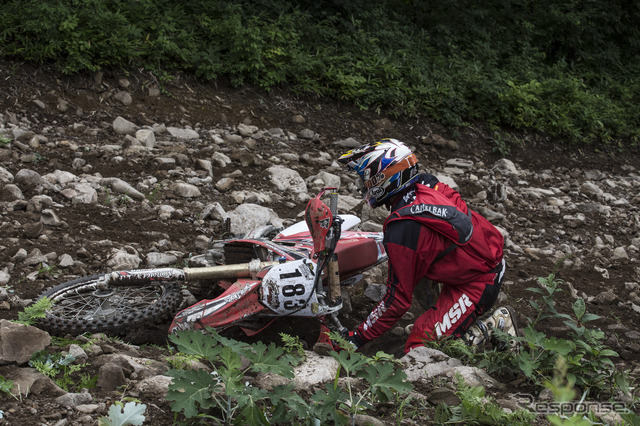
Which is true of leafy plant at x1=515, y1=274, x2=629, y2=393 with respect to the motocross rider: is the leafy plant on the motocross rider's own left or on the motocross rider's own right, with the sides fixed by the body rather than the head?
on the motocross rider's own left

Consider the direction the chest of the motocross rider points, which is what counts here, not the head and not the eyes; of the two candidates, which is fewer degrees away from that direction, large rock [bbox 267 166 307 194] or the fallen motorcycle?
the fallen motorcycle

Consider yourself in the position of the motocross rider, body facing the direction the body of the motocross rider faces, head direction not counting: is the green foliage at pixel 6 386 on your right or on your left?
on your left

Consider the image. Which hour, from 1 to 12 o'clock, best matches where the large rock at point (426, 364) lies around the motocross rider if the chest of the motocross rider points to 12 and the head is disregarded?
The large rock is roughly at 9 o'clock from the motocross rider.

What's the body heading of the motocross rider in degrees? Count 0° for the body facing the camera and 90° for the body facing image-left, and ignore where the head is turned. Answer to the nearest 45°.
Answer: approximately 90°

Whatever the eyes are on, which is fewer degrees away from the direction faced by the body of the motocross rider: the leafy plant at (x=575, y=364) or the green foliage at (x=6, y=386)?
the green foliage

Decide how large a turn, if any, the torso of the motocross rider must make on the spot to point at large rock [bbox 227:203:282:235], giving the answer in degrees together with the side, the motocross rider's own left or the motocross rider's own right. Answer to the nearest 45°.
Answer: approximately 45° to the motocross rider's own right

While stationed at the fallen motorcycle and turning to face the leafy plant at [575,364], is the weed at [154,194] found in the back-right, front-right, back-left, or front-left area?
back-left

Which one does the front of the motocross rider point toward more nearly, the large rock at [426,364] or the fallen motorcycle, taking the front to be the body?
the fallen motorcycle

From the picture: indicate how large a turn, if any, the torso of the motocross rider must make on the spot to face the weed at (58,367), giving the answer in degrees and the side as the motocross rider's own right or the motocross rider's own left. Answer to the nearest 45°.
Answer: approximately 45° to the motocross rider's own left

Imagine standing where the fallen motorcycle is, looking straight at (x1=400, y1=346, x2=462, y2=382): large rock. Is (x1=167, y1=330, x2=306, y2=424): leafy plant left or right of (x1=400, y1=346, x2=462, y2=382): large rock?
right
